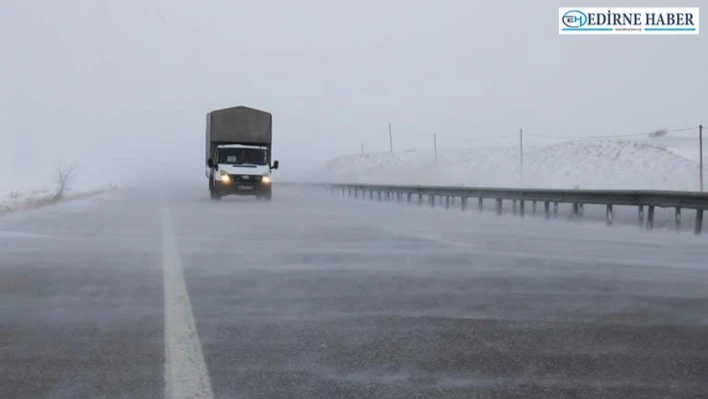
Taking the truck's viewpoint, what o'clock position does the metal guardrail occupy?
The metal guardrail is roughly at 11 o'clock from the truck.

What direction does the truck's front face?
toward the camera
